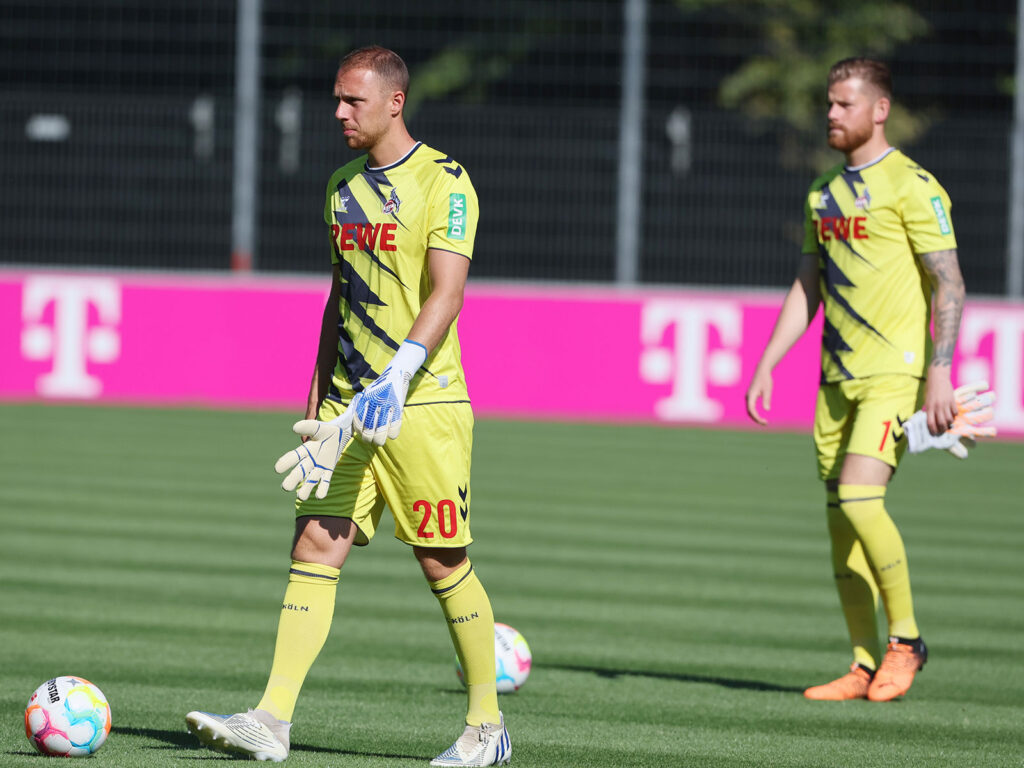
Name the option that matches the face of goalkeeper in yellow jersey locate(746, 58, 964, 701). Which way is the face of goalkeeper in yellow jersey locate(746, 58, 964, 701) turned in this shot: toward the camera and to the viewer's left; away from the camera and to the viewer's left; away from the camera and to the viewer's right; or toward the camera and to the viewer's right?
toward the camera and to the viewer's left

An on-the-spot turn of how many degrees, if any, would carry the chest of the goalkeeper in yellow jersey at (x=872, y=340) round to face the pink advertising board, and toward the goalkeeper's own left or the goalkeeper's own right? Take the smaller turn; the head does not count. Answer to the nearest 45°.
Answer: approximately 135° to the goalkeeper's own right

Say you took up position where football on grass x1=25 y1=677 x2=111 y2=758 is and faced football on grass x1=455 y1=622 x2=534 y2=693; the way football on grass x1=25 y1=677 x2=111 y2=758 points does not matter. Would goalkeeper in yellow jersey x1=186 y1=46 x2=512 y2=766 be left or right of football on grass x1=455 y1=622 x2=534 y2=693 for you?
right

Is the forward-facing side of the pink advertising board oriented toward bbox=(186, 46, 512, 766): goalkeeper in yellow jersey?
yes

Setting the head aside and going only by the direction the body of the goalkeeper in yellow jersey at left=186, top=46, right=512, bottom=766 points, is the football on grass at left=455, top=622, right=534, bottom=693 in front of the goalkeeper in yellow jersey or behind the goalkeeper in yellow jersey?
behind

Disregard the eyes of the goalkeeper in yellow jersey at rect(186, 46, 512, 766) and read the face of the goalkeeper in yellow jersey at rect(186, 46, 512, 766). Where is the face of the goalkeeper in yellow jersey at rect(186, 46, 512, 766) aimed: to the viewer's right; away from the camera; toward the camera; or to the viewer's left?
to the viewer's left

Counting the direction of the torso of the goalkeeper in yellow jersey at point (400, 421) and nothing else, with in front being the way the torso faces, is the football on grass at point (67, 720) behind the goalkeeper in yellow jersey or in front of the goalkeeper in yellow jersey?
in front

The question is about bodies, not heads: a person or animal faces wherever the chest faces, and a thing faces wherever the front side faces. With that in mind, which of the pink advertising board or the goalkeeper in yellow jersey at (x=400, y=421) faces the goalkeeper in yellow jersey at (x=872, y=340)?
the pink advertising board

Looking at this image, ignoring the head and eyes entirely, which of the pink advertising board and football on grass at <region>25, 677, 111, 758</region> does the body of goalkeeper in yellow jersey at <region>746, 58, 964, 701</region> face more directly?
the football on grass

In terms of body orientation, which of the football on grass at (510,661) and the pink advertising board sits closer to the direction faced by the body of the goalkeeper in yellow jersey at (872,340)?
the football on grass

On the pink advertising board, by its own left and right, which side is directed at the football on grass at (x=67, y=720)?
front

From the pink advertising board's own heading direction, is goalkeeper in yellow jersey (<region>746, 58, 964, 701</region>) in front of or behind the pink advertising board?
in front

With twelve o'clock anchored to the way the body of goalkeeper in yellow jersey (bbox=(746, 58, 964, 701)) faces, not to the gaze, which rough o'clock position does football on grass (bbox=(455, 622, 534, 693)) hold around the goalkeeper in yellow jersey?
The football on grass is roughly at 1 o'clock from the goalkeeper in yellow jersey.
